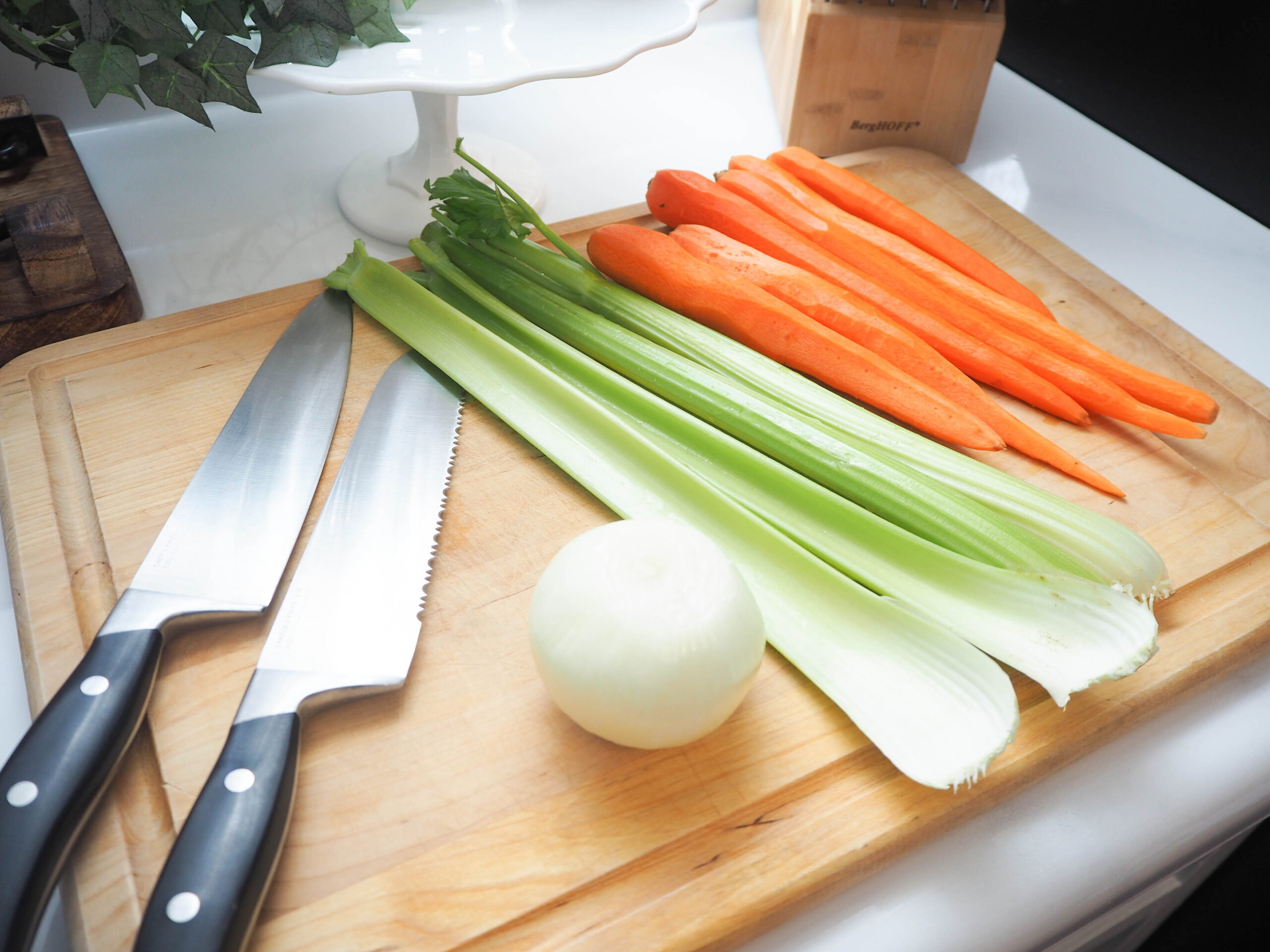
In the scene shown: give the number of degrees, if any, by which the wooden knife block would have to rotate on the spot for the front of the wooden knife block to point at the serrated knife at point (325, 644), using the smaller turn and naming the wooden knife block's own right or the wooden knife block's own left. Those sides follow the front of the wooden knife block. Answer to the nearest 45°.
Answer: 0° — it already faces it

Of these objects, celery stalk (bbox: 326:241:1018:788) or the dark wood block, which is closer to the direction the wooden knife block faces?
the celery stalk

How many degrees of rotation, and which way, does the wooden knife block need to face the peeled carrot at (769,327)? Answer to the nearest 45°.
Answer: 0° — it already faces it

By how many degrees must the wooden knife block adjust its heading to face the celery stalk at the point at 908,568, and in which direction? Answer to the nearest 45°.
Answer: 0° — it already faces it

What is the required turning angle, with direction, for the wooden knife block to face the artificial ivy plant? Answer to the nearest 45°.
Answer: approximately 45° to its right

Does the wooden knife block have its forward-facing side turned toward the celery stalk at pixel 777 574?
yes

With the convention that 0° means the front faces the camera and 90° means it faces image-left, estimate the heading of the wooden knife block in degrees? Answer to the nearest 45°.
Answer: approximately 0°

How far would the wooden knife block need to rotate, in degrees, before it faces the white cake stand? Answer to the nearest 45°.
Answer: approximately 45° to its right
